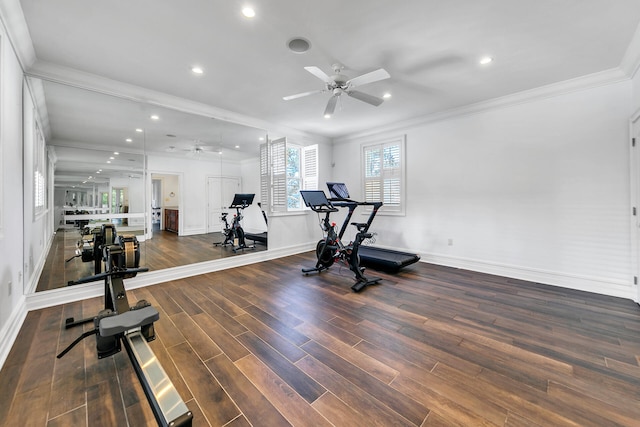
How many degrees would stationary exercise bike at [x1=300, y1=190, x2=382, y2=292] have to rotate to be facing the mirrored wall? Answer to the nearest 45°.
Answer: approximately 45° to its left

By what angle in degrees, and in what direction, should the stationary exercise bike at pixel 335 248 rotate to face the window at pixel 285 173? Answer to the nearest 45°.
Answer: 0° — it already faces it

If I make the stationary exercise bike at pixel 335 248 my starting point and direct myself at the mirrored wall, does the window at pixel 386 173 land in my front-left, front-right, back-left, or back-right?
back-right

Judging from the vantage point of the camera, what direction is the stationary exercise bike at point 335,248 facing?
facing away from the viewer and to the left of the viewer

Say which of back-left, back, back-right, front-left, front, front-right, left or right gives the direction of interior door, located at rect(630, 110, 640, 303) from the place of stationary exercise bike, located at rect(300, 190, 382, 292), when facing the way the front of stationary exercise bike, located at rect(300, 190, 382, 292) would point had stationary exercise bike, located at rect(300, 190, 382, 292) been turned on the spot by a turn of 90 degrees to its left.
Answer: back-left

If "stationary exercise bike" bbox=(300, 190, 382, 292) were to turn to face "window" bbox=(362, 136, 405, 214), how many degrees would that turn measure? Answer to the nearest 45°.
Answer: approximately 90° to its right
